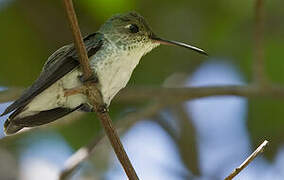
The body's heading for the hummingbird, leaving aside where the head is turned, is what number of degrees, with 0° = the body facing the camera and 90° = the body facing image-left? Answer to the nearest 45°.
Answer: approximately 270°

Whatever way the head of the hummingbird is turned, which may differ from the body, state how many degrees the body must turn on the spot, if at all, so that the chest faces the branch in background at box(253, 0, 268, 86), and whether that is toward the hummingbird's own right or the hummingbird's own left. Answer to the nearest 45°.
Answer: approximately 45° to the hummingbird's own left
